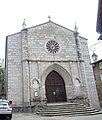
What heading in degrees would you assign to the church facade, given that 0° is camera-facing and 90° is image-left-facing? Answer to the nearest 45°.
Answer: approximately 0°
